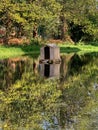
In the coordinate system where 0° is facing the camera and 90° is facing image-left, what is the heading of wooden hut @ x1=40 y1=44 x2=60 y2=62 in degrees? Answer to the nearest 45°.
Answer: approximately 45°
